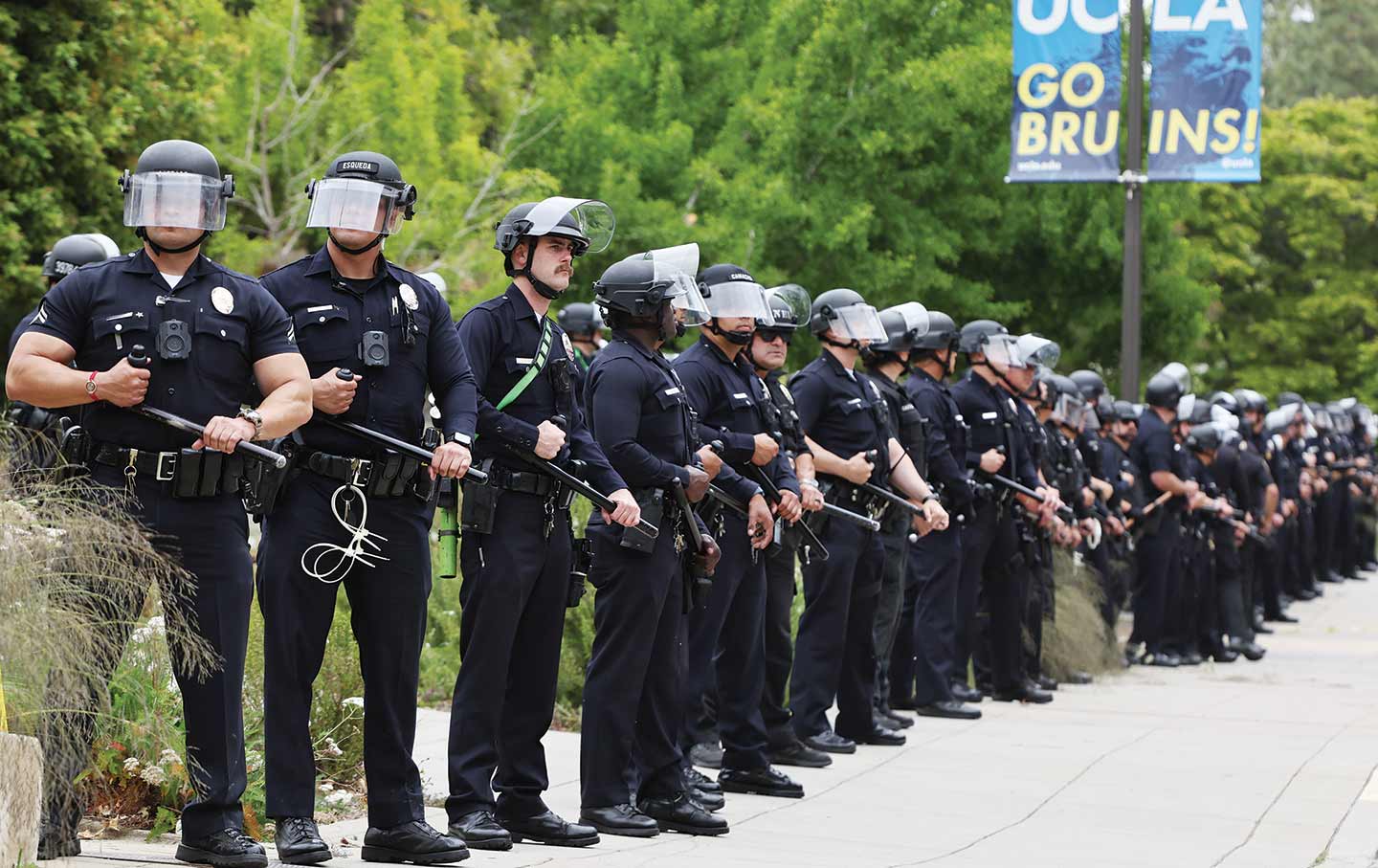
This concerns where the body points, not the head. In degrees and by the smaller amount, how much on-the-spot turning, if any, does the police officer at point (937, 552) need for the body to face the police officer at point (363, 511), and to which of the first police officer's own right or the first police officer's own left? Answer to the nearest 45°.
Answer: approximately 90° to the first police officer's own right

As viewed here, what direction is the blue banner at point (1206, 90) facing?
toward the camera

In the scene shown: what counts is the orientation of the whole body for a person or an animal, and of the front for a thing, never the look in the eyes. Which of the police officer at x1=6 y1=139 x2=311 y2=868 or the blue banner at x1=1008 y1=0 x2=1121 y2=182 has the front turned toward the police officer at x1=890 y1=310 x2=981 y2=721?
the blue banner

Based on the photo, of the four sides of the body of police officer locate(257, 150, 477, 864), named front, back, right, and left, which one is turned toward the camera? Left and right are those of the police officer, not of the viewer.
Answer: front

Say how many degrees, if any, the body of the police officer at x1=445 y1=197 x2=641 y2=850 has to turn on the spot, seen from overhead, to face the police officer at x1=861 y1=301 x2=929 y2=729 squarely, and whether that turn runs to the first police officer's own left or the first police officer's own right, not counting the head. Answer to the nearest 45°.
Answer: approximately 90° to the first police officer's own left

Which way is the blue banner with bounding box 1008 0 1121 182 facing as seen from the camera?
toward the camera
